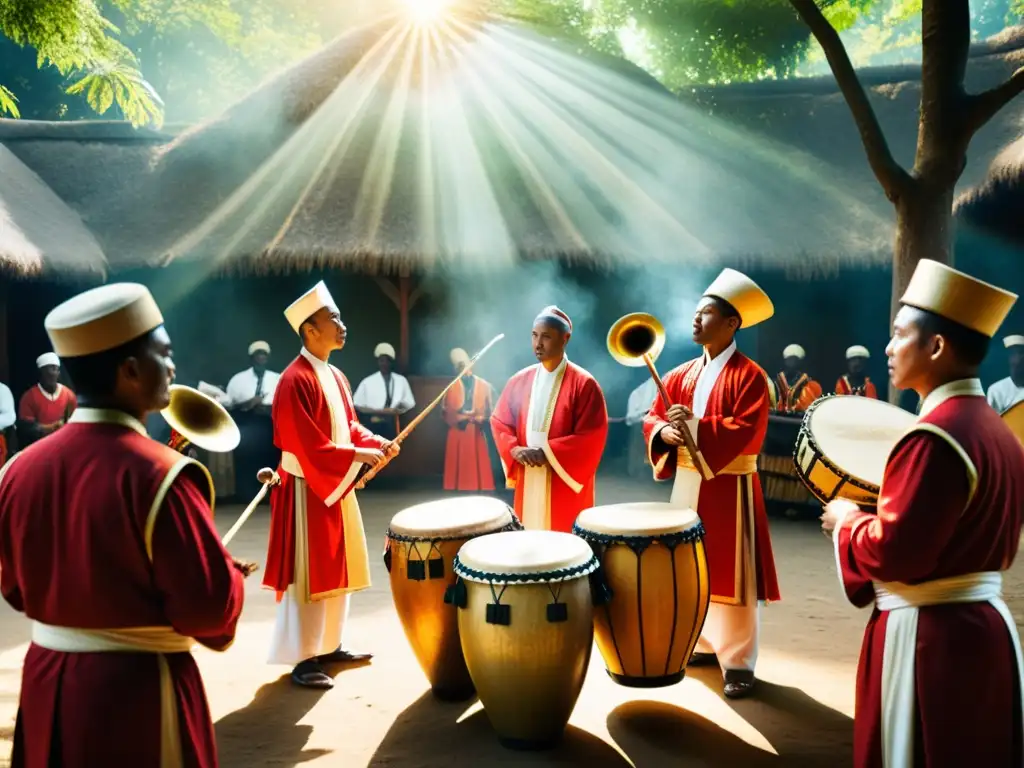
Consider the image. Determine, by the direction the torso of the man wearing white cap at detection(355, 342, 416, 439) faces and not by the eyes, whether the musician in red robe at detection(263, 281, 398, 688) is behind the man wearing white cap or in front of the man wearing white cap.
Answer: in front

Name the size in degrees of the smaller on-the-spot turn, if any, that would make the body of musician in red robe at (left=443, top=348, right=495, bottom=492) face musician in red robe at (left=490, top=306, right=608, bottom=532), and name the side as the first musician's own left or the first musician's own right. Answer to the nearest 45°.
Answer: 0° — they already face them

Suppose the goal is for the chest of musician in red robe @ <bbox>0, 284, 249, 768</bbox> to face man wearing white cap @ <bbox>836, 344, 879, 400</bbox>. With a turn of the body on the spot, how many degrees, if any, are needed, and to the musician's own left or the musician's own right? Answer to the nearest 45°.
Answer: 0° — they already face them

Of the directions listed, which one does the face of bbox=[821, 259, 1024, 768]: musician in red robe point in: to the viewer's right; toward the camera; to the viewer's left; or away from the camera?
to the viewer's left

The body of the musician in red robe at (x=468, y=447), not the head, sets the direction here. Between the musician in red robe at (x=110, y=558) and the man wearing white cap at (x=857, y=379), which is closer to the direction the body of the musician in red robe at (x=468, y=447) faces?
the musician in red robe

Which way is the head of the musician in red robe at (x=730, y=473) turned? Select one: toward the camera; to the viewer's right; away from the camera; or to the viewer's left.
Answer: to the viewer's left

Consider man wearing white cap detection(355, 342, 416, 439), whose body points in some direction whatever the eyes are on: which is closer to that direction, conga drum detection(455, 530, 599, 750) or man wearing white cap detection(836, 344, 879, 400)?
the conga drum

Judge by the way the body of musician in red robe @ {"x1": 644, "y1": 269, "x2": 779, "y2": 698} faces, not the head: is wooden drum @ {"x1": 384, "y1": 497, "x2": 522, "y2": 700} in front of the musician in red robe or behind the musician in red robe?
in front

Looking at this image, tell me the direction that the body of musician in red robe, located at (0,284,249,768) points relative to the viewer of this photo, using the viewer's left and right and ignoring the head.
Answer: facing away from the viewer and to the right of the viewer

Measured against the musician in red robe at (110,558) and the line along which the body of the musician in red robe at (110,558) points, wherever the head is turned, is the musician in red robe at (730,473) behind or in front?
in front

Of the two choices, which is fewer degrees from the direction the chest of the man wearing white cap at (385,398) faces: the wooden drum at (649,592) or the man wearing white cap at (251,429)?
the wooden drum
